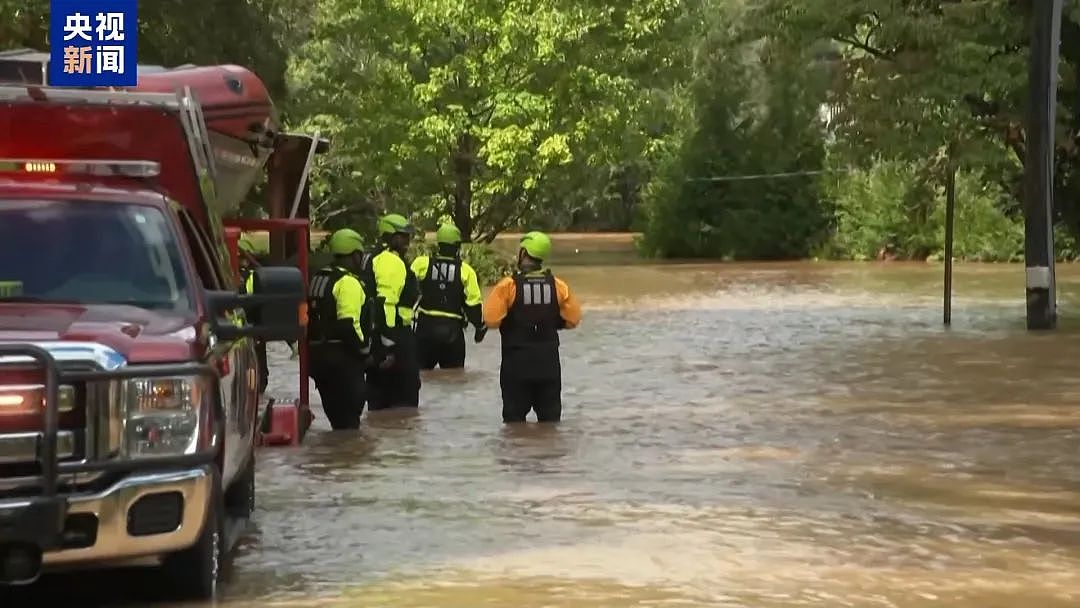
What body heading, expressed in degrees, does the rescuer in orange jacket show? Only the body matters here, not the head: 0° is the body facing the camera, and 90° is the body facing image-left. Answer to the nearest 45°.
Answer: approximately 180°

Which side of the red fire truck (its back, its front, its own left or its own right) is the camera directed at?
front

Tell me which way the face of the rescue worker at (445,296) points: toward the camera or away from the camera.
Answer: away from the camera

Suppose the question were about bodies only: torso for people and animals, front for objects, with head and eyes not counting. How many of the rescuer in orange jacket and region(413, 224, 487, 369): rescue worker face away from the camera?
2

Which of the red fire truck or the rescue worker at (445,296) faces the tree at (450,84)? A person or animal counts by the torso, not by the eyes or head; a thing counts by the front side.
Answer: the rescue worker

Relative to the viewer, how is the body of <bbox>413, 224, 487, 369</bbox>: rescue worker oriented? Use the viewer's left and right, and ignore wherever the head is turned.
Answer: facing away from the viewer

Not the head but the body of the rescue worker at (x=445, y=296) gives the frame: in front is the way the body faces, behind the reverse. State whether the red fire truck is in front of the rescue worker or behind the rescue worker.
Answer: behind

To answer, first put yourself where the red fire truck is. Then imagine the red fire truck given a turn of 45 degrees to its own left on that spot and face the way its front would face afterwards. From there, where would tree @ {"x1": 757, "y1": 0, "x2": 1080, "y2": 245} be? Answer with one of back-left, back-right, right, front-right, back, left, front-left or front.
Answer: left

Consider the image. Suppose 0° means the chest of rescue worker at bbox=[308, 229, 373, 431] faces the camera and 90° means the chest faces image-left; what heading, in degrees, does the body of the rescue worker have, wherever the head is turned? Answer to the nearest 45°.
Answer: approximately 225°

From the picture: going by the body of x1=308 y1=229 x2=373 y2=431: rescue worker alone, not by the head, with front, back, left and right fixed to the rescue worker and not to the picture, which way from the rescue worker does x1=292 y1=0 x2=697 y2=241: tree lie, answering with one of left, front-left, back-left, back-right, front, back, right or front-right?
front-left

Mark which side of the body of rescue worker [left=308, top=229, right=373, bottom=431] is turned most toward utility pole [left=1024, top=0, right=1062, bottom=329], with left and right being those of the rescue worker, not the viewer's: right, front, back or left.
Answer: front
